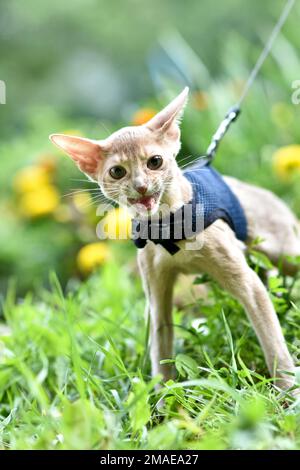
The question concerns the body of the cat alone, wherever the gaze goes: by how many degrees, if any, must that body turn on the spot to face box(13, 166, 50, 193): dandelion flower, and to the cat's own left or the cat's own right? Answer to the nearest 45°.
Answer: approximately 135° to the cat's own right

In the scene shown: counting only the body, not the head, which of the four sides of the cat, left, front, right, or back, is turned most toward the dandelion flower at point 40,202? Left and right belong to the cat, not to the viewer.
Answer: right

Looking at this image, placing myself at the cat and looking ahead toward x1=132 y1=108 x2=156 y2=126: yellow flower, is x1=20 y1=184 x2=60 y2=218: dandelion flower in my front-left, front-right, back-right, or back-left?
front-left

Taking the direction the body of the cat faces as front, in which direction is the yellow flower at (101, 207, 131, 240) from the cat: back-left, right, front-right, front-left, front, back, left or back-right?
back-right

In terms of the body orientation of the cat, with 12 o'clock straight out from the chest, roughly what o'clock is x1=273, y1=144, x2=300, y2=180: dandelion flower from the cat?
The dandelion flower is roughly at 5 o'clock from the cat.

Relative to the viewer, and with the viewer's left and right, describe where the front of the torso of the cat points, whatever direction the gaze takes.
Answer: facing the viewer and to the left of the viewer

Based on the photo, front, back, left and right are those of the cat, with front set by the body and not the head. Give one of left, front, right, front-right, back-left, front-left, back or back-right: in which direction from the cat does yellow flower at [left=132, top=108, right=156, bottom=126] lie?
back-right
